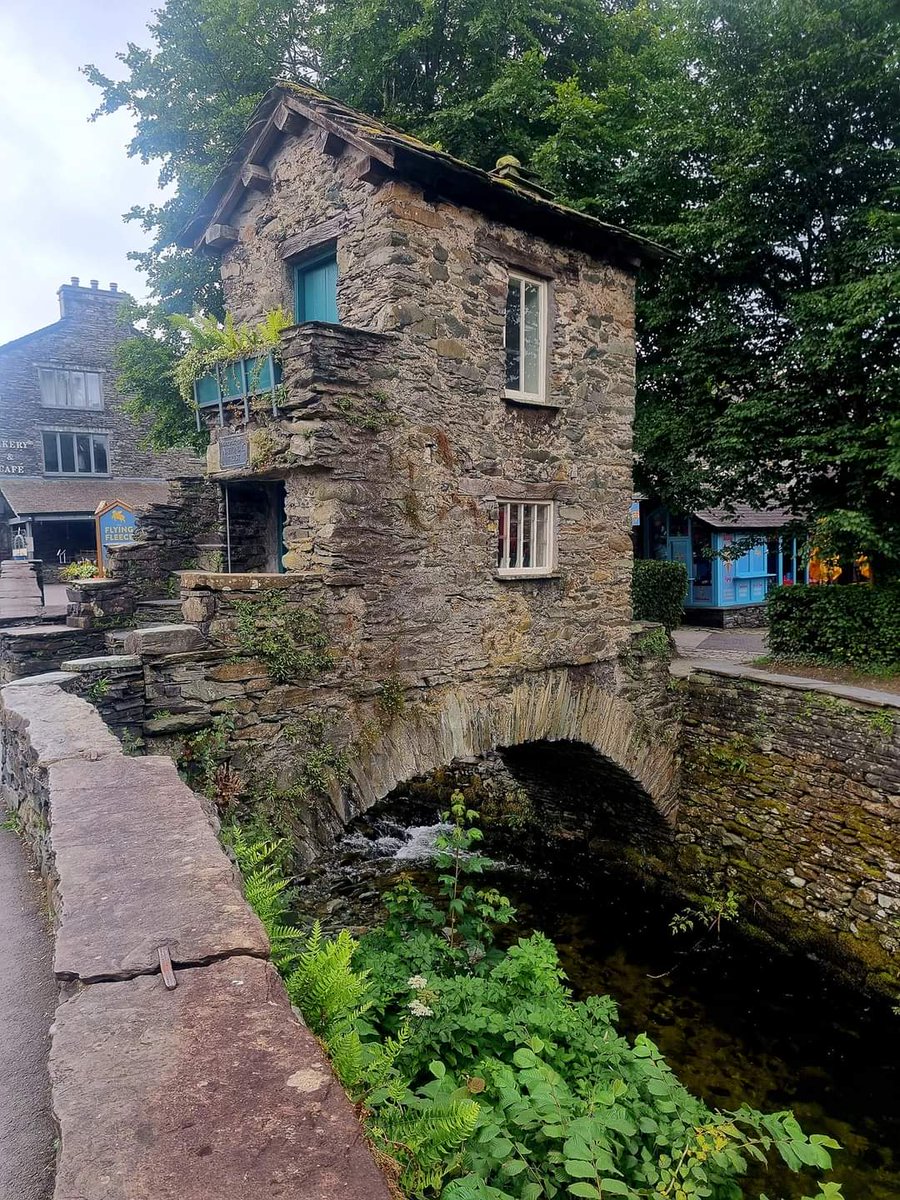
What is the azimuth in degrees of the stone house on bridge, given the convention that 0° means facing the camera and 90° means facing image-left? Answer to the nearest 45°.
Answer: approximately 45°

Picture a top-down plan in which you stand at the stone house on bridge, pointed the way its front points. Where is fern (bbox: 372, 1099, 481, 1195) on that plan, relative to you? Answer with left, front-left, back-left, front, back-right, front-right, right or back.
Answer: front-left

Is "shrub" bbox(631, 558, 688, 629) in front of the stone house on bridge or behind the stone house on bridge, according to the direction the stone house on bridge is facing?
behind

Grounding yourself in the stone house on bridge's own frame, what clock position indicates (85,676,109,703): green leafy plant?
The green leafy plant is roughly at 12 o'clock from the stone house on bridge.

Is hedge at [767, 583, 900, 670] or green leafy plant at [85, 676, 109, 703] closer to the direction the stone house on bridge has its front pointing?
the green leafy plant

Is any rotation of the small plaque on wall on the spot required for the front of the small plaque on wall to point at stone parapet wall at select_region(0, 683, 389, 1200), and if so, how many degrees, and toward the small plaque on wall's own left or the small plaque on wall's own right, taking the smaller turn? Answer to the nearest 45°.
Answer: approximately 45° to the small plaque on wall's own left

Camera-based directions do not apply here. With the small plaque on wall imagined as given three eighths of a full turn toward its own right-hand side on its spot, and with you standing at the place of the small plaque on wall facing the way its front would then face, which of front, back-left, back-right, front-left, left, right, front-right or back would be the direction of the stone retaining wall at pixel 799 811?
right
